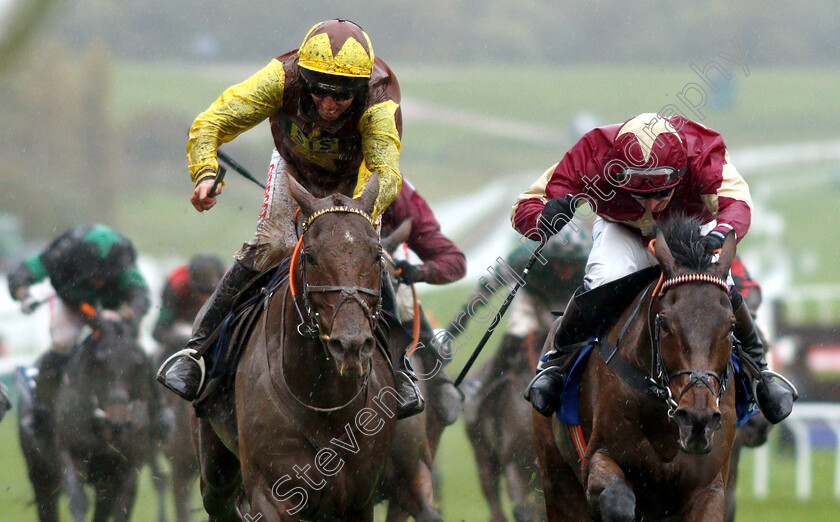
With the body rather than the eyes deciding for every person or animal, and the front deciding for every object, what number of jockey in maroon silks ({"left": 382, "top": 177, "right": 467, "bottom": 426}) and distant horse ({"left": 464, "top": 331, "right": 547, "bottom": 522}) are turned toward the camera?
2

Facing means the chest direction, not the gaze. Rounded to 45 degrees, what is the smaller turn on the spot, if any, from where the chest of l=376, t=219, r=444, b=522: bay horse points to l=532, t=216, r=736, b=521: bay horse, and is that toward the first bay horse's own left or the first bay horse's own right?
approximately 45° to the first bay horse's own left

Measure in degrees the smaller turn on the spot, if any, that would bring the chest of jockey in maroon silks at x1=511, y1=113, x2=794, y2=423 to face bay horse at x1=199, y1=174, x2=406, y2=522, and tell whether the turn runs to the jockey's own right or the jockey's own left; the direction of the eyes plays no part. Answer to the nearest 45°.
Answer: approximately 45° to the jockey's own right

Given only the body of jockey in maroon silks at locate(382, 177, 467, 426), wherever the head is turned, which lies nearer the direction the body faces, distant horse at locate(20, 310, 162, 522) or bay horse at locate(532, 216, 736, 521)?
the bay horse

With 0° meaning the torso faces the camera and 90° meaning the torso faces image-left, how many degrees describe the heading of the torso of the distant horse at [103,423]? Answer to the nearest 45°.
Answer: approximately 0°

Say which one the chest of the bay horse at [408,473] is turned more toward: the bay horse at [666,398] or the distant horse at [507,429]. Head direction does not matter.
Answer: the bay horse

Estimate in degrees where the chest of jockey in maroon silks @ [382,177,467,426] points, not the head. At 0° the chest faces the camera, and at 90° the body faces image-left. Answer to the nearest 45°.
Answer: approximately 0°
